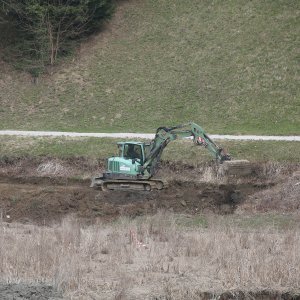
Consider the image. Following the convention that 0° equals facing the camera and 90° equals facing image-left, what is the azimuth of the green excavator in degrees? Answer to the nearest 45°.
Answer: approximately 270°
